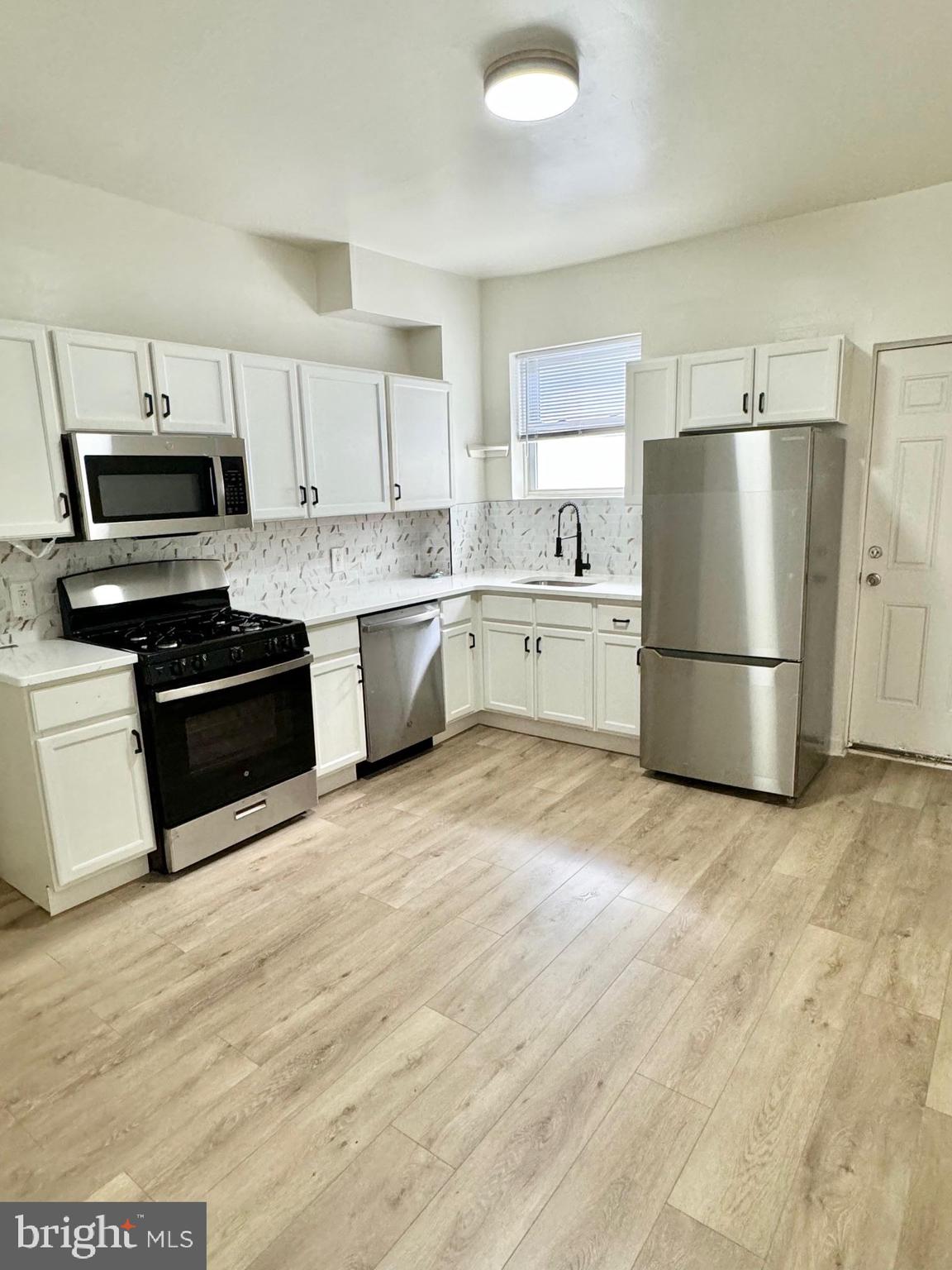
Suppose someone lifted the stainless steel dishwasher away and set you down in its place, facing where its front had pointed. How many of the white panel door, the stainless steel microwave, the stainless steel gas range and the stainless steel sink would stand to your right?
2

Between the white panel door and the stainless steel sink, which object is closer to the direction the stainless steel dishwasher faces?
the white panel door

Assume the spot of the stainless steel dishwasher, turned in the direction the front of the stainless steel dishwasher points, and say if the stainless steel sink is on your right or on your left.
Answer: on your left

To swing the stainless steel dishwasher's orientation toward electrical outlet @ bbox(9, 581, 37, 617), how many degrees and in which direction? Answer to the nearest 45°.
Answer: approximately 90° to its right

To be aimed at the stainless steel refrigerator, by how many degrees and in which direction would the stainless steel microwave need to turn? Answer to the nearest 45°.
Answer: approximately 45° to its left
